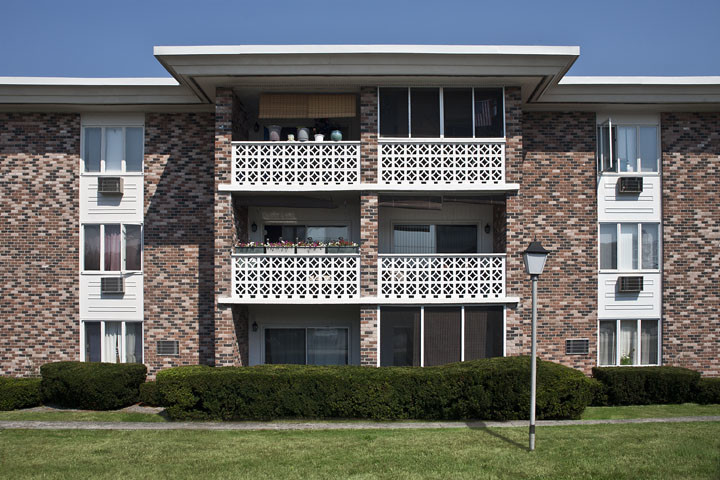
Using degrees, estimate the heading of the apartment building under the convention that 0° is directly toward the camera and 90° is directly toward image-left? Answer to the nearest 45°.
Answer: approximately 0°

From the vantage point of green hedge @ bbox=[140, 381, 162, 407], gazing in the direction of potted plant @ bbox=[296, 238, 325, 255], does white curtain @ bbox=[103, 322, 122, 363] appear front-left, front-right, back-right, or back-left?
back-left

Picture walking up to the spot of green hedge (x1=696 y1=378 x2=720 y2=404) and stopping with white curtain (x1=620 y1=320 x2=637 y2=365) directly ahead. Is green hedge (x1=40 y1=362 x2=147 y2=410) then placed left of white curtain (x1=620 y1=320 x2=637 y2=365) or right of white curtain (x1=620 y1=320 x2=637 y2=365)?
left

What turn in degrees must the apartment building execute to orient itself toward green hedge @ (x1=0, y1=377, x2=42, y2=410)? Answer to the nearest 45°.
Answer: approximately 90° to its right
